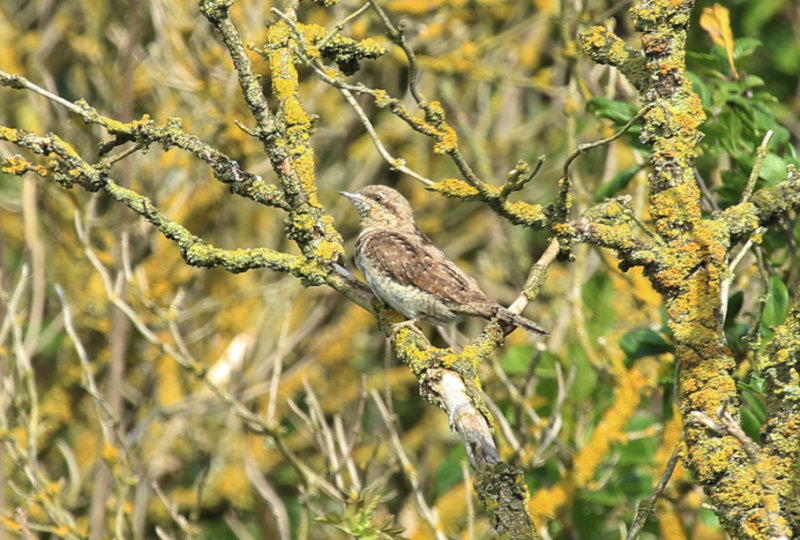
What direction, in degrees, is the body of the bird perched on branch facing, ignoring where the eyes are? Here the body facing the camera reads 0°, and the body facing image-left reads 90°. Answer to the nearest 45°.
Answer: approximately 90°
